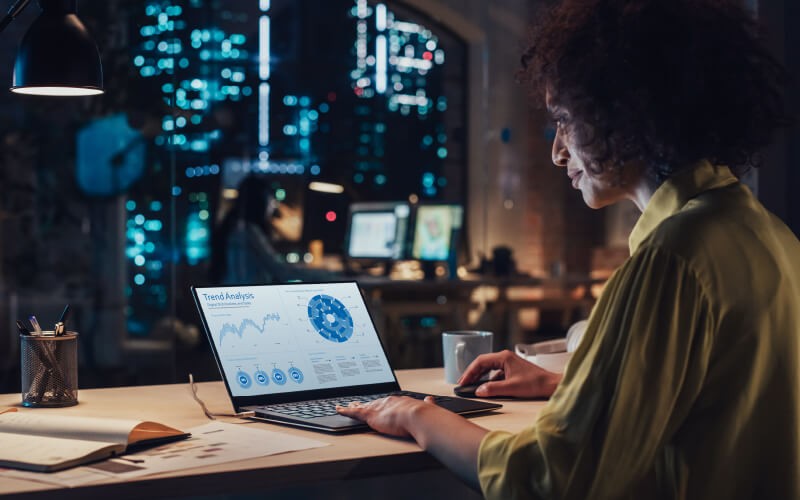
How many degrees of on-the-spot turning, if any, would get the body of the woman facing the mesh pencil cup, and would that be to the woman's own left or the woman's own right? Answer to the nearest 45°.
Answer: approximately 45° to the woman's own left

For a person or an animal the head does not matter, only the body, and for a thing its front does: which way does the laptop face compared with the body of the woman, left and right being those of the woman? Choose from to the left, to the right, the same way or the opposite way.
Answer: the opposite way

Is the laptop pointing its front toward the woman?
yes

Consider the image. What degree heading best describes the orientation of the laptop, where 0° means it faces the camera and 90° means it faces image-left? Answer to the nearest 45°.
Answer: approximately 315°

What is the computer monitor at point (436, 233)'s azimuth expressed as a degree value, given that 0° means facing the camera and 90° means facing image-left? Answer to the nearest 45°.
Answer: approximately 45°

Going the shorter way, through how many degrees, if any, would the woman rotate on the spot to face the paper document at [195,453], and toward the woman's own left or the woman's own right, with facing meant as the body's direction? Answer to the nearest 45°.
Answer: approximately 45° to the woman's own left

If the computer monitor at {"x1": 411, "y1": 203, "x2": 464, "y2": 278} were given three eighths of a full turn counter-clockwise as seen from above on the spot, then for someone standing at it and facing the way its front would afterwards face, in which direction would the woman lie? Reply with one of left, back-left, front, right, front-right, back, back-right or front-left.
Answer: right

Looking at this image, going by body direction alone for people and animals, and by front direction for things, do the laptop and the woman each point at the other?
yes

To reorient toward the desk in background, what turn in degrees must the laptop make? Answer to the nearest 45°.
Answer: approximately 135° to its left

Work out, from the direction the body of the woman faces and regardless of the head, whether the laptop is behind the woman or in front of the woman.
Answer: in front

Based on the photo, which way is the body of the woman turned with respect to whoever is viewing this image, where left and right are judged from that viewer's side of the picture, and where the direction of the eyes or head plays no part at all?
facing away from the viewer and to the left of the viewer

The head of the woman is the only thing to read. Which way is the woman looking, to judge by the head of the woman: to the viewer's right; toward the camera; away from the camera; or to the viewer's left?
to the viewer's left

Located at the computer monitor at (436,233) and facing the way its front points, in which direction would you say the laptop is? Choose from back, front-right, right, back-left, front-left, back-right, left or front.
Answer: front-left

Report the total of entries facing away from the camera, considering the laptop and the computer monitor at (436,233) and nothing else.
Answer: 0
